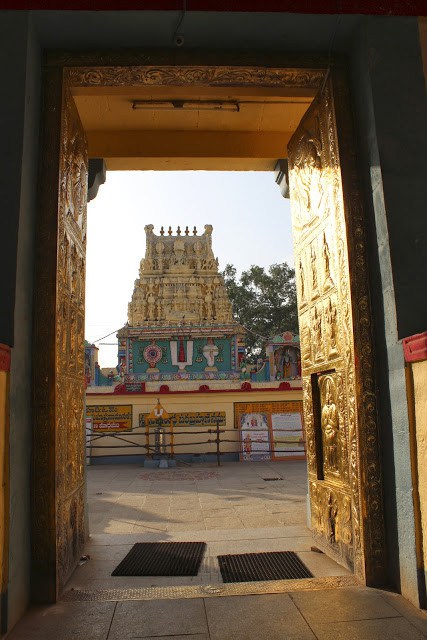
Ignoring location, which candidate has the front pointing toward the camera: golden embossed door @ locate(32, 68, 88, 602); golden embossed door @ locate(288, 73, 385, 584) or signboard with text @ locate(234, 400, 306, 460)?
the signboard with text

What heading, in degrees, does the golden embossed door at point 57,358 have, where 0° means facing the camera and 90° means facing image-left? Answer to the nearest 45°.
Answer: approximately 270°

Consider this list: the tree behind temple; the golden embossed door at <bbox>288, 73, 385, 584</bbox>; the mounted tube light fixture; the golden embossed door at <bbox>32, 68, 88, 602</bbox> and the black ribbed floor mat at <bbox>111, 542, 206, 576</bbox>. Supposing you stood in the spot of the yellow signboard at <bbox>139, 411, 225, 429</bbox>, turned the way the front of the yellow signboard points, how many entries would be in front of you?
4

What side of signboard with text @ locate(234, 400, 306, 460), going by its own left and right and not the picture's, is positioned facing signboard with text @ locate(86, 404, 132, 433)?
right

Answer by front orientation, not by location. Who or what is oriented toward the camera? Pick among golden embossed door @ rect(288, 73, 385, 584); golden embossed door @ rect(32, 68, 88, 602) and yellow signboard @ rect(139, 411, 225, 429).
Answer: the yellow signboard

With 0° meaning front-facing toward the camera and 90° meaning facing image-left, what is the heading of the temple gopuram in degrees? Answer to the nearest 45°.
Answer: approximately 0°

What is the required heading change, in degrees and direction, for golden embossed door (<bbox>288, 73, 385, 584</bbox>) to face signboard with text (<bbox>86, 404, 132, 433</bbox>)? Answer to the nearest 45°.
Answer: approximately 45° to its right

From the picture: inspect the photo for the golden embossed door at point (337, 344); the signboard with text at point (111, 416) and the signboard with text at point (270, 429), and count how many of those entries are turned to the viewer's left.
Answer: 1

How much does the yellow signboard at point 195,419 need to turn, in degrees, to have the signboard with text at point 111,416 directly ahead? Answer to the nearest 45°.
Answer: approximately 90° to its right

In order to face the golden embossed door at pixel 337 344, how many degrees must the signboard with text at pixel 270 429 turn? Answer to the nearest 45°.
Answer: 0° — it already faces it

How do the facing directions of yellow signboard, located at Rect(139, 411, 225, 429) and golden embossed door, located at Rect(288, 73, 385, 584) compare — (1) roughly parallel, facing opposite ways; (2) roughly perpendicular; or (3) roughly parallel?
roughly perpendicular

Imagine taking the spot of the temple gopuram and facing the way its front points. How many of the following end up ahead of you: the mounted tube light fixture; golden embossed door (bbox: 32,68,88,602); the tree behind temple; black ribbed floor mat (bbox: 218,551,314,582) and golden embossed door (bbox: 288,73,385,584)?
4

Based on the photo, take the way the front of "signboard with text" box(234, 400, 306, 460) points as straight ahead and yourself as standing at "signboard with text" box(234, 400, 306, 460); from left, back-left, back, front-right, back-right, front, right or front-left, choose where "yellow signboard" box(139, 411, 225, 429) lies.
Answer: right

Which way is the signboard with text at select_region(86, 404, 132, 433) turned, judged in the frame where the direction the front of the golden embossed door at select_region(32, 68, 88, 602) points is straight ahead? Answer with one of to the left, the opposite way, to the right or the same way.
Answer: to the right

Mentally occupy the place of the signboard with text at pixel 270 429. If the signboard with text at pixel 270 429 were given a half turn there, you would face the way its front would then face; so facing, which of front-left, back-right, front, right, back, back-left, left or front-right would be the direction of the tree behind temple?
front
